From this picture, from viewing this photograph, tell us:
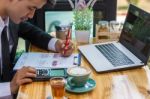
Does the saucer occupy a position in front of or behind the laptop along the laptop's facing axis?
in front

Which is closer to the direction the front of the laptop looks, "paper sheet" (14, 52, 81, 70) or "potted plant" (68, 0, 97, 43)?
the paper sheet

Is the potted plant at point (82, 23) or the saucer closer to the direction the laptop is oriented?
the saucer

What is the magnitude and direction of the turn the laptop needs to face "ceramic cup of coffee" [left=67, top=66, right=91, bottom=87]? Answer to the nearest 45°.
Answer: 0° — it already faces it

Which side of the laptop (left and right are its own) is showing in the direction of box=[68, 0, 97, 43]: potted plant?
right

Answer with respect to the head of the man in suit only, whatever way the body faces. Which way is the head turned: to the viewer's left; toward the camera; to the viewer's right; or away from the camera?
to the viewer's right

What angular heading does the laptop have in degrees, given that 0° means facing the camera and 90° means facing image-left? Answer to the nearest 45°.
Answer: approximately 45°

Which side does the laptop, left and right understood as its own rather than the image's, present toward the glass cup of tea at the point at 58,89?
front

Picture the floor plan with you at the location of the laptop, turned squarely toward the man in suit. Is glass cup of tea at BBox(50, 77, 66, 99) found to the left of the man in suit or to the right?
left

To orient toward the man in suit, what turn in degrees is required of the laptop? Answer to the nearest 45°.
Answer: approximately 45° to its right
